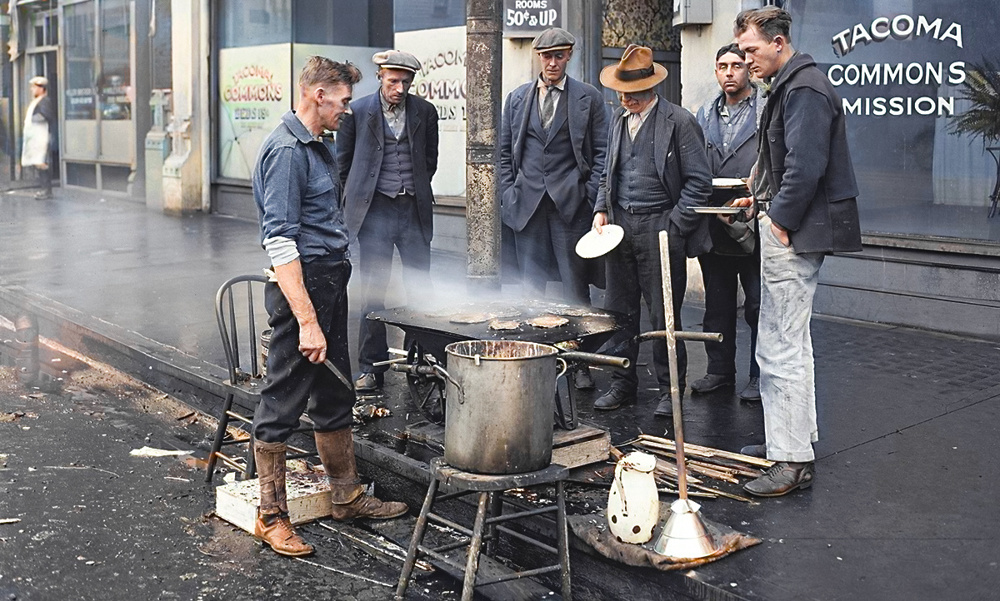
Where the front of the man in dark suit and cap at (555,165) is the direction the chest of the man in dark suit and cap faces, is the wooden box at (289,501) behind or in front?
in front

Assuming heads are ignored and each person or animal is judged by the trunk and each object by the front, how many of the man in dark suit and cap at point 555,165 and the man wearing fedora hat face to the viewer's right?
0

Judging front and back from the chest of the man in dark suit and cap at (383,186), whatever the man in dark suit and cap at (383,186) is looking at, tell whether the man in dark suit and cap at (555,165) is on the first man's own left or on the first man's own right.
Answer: on the first man's own left

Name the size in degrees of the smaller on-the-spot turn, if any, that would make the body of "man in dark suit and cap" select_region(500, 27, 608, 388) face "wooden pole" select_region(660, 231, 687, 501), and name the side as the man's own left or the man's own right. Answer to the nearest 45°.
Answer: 0° — they already face it

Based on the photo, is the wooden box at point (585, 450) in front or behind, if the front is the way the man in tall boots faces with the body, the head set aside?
in front

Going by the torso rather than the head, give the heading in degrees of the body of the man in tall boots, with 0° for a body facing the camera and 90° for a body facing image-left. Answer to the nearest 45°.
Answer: approximately 270°
